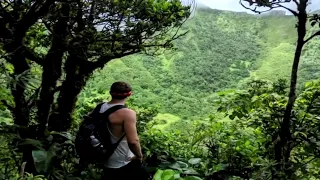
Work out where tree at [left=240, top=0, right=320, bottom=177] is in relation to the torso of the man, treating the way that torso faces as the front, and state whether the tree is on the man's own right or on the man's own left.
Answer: on the man's own right

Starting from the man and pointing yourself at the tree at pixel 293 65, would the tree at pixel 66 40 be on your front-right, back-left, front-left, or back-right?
back-left

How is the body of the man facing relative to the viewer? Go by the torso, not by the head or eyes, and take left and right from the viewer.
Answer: facing away from the viewer and to the right of the viewer

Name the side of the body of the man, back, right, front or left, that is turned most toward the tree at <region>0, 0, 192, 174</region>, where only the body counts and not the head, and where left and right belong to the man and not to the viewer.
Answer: left
